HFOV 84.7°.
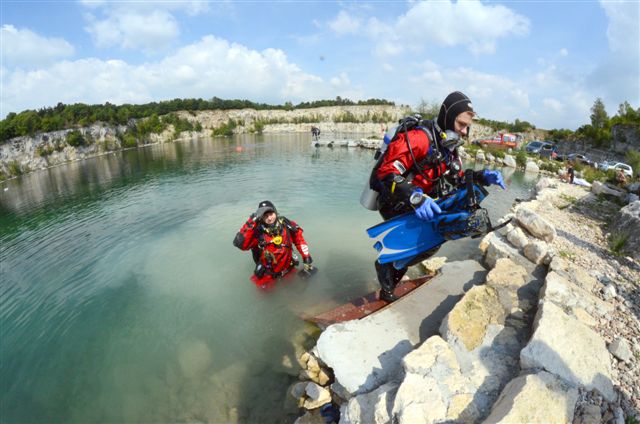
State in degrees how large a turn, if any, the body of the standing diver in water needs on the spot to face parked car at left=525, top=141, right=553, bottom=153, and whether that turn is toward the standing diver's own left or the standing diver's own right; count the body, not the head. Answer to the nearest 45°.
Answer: approximately 135° to the standing diver's own left

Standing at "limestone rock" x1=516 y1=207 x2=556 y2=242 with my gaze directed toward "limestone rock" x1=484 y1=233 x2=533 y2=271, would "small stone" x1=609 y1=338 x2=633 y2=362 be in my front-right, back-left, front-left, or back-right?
front-left

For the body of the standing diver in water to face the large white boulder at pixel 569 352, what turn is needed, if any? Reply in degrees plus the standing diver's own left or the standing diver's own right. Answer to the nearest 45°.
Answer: approximately 45° to the standing diver's own left

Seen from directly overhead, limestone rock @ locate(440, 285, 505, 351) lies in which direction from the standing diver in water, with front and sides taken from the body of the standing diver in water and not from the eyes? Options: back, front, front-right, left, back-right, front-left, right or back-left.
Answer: front-left

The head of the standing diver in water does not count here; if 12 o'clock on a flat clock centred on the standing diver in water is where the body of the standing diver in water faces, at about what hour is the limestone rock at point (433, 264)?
The limestone rock is roughly at 9 o'clock from the standing diver in water.

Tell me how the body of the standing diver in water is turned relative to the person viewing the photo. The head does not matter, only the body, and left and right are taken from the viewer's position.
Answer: facing the viewer

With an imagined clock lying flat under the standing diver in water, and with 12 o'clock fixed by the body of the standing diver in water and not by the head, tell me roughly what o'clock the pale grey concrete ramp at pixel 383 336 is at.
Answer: The pale grey concrete ramp is roughly at 11 o'clock from the standing diver in water.

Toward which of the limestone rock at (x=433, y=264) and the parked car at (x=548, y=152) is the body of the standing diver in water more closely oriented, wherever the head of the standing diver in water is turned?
the limestone rock

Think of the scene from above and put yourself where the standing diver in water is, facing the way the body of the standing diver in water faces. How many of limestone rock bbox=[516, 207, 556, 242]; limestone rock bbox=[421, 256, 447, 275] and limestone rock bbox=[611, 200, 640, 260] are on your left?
3

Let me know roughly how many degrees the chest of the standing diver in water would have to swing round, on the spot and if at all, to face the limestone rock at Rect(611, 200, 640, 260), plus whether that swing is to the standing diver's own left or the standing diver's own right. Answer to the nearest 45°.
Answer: approximately 90° to the standing diver's own left

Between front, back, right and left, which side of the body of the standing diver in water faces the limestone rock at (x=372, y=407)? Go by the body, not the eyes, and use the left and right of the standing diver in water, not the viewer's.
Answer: front

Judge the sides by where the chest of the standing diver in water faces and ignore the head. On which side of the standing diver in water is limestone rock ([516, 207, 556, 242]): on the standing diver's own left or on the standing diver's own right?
on the standing diver's own left

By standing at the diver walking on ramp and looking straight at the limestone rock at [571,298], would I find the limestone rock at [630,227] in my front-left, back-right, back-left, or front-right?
front-left

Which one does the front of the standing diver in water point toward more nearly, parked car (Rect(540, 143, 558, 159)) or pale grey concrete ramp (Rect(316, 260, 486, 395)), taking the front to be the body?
the pale grey concrete ramp

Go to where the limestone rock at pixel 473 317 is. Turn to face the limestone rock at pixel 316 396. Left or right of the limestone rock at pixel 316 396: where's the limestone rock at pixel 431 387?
left

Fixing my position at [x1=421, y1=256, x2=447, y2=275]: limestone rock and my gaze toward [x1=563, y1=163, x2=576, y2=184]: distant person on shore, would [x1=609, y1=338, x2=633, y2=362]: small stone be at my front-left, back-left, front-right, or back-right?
back-right

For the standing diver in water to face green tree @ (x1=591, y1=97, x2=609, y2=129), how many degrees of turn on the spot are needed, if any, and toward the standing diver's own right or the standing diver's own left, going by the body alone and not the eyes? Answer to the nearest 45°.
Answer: approximately 135° to the standing diver's own left
